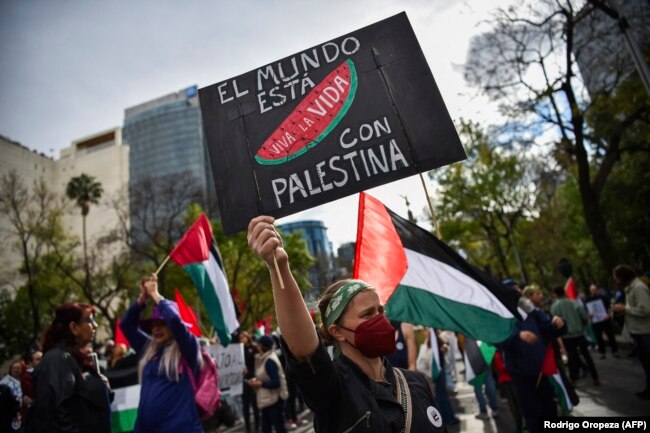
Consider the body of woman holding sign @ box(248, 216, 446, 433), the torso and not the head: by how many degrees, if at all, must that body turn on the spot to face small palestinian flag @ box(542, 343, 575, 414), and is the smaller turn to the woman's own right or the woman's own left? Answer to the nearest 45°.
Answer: approximately 90° to the woman's own left

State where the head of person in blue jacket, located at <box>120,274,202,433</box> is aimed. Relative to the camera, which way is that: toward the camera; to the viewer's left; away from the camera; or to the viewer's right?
toward the camera

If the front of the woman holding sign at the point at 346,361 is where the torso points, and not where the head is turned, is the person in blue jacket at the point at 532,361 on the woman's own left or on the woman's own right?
on the woman's own left

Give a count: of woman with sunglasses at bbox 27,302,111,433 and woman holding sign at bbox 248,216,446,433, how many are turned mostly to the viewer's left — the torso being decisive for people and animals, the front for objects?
0

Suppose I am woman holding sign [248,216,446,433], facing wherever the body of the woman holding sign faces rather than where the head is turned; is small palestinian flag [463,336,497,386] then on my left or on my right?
on my left

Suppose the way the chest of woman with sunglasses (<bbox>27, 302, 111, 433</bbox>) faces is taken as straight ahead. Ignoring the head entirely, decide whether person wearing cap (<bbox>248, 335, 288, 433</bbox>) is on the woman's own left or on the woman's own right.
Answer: on the woman's own left
